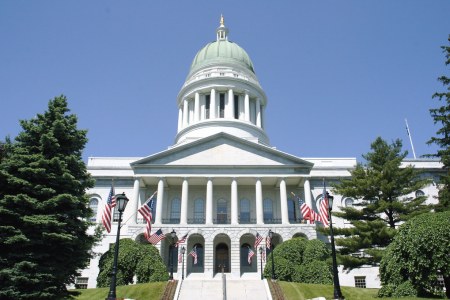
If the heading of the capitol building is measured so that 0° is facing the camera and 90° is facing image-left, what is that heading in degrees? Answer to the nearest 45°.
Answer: approximately 0°

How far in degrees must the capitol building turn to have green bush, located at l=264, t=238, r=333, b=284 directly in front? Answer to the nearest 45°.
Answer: approximately 45° to its left

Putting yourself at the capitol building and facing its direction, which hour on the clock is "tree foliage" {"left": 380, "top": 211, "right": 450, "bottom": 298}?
The tree foliage is roughly at 11 o'clock from the capitol building.

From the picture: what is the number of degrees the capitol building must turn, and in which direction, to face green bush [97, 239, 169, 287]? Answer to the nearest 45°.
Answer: approximately 45° to its right
